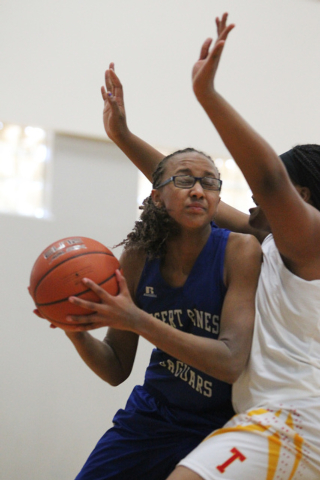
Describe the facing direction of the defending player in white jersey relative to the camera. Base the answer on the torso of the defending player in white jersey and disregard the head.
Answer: to the viewer's left

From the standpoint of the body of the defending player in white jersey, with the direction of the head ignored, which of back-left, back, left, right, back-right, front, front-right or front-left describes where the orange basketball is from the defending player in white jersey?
front

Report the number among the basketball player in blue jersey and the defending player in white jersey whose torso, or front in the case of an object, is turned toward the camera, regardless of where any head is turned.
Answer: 1

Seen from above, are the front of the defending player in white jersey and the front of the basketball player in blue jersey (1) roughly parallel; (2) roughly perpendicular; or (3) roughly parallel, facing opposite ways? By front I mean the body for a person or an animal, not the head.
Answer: roughly perpendicular

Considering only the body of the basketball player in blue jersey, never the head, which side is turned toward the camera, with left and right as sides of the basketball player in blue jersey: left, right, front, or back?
front
